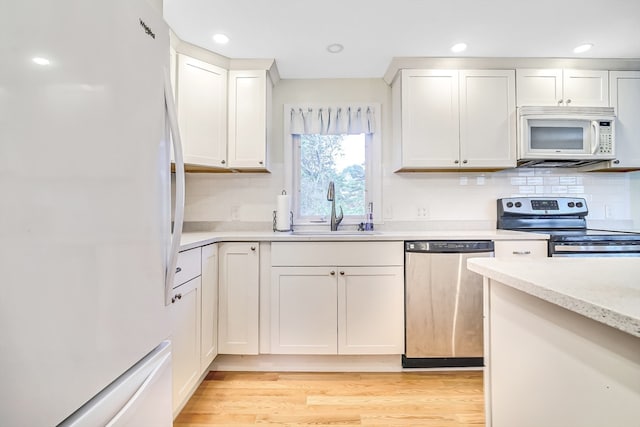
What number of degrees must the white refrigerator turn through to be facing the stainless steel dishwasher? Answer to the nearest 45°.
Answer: approximately 45° to its left

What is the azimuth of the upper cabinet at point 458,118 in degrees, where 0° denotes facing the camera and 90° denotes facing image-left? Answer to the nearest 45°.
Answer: approximately 0°

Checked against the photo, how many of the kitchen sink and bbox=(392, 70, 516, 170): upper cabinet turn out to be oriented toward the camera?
2

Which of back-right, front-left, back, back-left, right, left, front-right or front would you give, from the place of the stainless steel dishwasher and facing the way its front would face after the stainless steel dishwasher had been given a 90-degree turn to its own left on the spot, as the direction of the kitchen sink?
back

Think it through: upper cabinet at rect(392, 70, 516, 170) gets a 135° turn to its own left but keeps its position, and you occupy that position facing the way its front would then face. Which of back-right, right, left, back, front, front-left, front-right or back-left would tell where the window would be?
back-left
